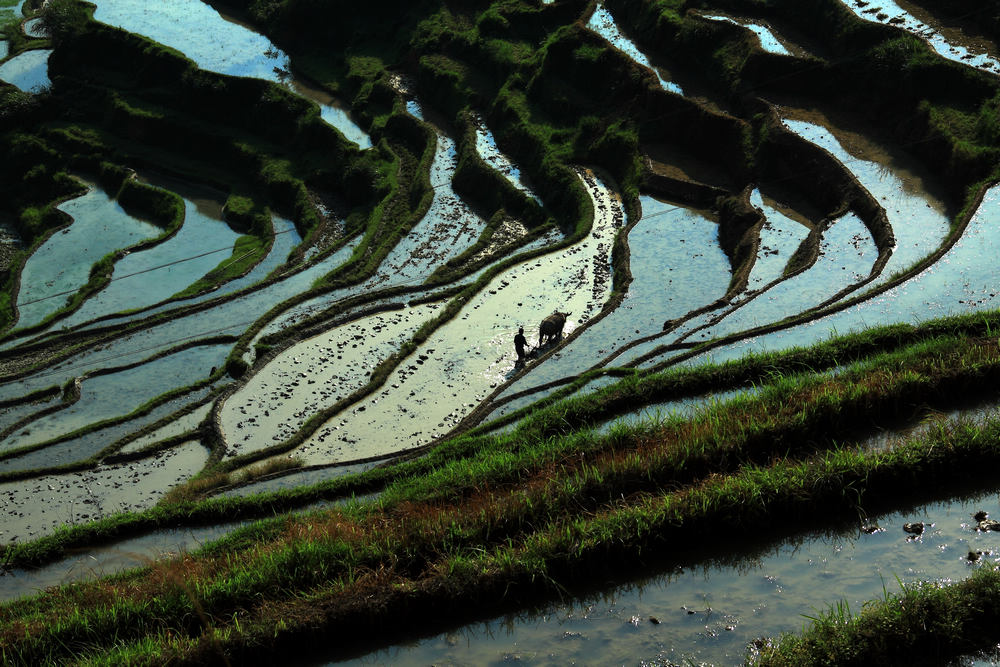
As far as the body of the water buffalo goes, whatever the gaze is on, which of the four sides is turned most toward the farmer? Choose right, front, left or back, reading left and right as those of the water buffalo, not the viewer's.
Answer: back

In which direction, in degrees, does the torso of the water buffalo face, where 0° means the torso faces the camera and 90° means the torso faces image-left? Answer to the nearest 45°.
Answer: approximately 225°

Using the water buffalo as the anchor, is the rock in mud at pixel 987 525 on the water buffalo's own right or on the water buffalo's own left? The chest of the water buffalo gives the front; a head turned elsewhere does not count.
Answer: on the water buffalo's own right
